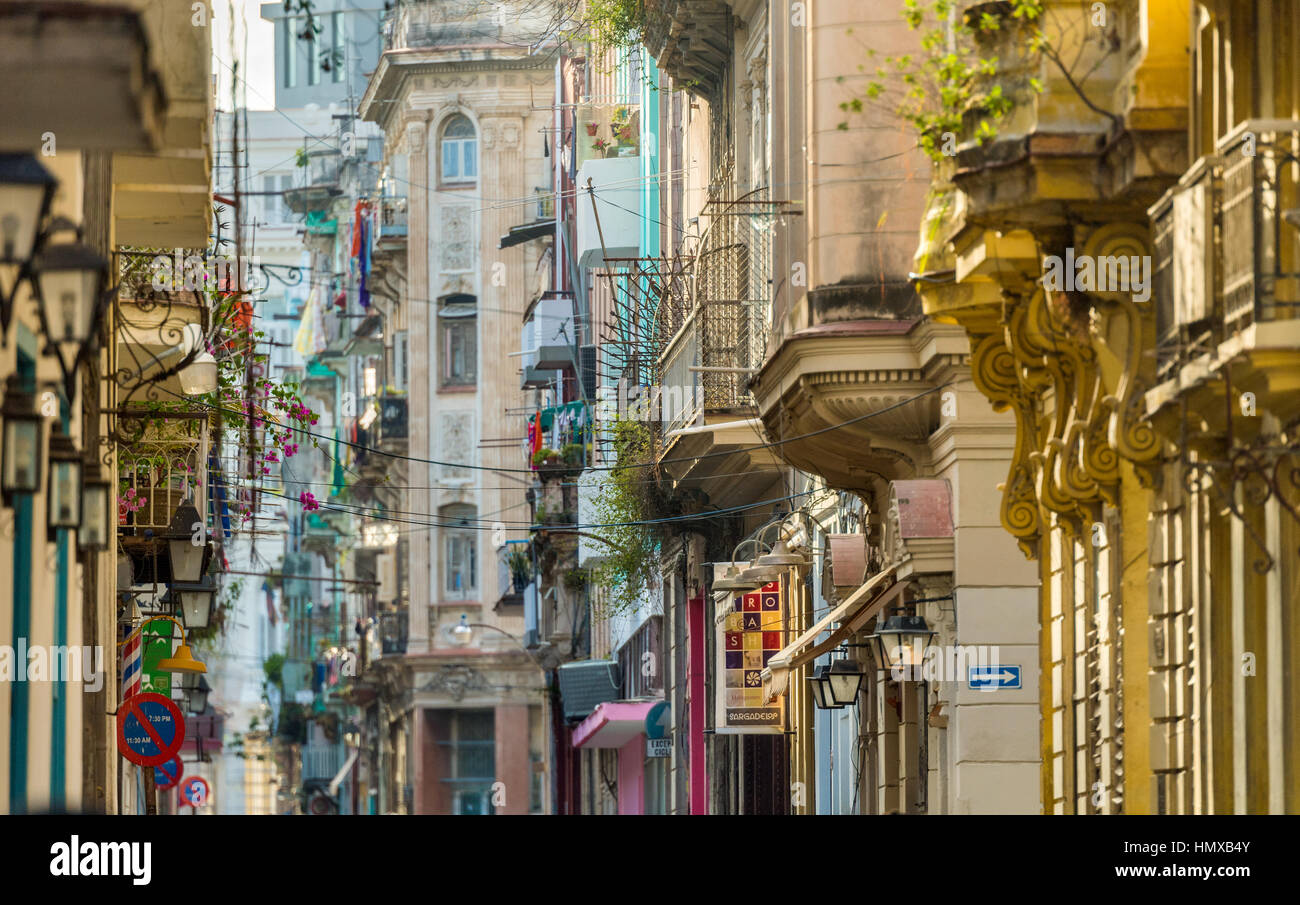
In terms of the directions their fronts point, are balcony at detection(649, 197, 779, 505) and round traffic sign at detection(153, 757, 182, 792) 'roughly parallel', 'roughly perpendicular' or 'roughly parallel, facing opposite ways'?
roughly perpendicular

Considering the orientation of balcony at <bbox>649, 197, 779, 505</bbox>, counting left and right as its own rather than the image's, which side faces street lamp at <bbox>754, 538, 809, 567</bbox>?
left

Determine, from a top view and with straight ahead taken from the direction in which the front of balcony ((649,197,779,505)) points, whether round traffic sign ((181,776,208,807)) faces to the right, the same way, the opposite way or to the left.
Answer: to the left

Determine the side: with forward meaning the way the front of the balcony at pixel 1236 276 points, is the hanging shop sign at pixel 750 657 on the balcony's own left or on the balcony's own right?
on the balcony's own right

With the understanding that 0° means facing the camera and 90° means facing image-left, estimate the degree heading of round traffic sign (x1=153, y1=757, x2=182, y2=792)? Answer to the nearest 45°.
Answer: approximately 0°

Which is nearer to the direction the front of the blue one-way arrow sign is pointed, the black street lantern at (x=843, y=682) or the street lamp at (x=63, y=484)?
the street lamp

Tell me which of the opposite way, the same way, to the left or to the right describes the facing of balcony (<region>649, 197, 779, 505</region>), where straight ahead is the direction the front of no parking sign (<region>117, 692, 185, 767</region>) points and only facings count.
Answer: to the right

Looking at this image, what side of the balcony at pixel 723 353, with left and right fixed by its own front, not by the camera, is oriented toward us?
left

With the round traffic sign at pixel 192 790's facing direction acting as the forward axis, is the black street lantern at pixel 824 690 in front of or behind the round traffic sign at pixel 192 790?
in front

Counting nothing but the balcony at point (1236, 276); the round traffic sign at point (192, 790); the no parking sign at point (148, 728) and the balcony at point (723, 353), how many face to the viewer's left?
2
